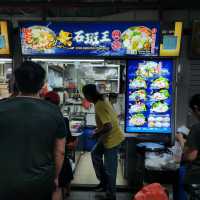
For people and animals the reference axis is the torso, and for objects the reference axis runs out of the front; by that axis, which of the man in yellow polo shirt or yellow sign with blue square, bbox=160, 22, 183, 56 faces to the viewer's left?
the man in yellow polo shirt

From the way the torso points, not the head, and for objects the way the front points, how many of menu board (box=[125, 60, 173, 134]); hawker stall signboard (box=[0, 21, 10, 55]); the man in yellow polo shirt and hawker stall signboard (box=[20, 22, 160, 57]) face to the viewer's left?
1

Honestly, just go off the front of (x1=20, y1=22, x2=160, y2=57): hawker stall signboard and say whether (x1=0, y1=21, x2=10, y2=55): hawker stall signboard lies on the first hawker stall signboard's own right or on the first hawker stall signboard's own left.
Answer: on the first hawker stall signboard's own right

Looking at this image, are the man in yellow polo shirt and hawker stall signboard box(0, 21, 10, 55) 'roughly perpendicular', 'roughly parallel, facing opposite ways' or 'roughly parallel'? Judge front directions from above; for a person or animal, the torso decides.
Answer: roughly perpendicular

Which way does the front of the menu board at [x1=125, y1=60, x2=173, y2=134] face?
toward the camera

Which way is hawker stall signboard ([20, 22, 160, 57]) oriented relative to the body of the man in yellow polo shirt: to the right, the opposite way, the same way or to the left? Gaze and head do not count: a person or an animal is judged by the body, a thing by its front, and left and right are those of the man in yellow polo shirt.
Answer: to the left

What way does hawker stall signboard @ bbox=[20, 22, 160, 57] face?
toward the camera

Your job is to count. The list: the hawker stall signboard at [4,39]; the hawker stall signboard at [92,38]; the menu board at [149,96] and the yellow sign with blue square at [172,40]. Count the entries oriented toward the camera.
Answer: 4

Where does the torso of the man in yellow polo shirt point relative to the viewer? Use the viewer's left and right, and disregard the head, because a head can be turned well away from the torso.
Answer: facing to the left of the viewer

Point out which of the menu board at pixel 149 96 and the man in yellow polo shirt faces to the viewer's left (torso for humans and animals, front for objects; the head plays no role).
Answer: the man in yellow polo shirt

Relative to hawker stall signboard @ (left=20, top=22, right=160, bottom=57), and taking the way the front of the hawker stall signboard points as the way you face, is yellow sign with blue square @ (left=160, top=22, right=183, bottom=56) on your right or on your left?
on your left

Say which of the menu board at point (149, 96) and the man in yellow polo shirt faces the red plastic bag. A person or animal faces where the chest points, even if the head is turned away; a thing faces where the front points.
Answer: the menu board

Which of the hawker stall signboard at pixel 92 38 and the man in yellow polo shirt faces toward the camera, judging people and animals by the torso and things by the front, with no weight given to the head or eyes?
the hawker stall signboard

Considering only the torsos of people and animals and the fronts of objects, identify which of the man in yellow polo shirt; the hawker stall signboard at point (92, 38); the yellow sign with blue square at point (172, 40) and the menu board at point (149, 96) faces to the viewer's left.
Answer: the man in yellow polo shirt

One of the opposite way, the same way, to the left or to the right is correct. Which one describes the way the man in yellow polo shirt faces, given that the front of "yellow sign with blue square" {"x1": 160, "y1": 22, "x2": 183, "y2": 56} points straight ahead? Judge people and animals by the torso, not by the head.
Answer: to the right

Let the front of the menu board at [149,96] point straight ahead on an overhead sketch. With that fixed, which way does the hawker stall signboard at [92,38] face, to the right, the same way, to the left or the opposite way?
the same way

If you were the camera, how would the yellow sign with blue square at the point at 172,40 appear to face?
facing the viewer
